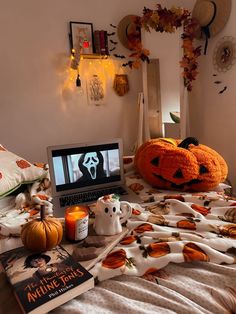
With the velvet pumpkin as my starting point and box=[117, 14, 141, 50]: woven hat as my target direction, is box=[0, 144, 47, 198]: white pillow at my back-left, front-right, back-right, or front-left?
front-left

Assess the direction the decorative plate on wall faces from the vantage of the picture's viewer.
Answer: facing the viewer and to the left of the viewer

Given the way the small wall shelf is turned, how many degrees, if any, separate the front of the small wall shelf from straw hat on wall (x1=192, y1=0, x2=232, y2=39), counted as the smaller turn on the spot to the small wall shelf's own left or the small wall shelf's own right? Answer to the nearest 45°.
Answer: approximately 90° to the small wall shelf's own left

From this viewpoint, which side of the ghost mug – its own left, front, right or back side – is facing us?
front

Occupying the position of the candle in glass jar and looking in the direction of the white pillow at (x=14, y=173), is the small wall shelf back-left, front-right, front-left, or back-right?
front-right

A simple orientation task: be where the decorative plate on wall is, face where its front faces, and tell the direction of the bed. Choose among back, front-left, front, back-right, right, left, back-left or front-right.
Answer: front-left

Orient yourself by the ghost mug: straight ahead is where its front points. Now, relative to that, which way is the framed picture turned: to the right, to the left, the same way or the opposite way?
the same way

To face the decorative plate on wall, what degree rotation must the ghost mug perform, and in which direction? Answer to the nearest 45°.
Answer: approximately 135° to its left

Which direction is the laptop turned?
toward the camera

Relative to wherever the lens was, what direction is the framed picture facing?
facing the viewer

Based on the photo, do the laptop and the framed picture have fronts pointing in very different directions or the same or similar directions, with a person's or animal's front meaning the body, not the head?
same or similar directions

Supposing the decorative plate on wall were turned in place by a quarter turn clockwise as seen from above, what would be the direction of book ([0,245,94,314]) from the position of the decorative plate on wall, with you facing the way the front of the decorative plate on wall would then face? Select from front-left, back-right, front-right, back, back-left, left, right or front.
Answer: back-left

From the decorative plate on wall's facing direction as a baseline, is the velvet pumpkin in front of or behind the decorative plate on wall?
in front

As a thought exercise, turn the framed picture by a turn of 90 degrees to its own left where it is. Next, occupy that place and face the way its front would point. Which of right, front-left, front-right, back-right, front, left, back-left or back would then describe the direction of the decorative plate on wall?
front
